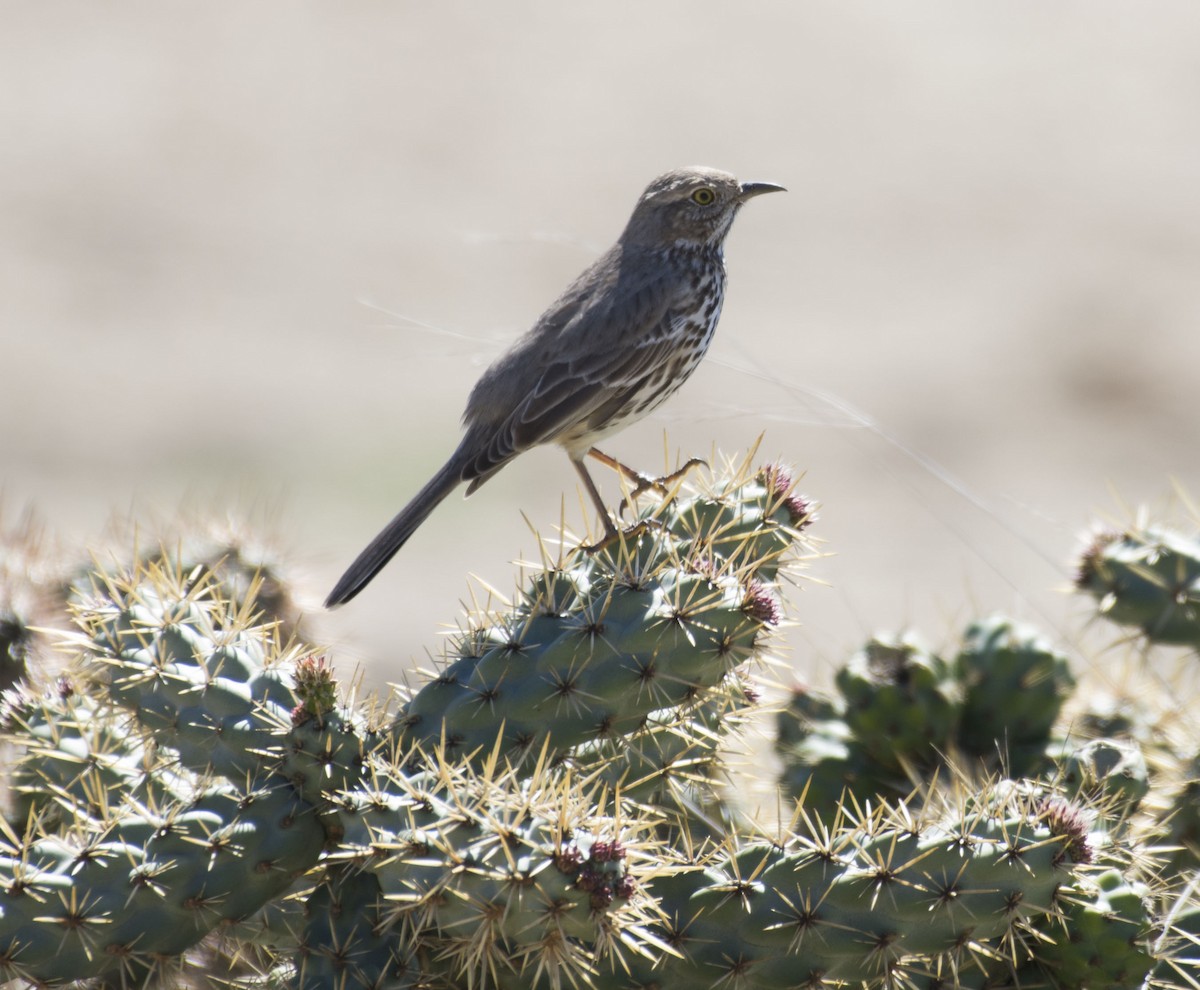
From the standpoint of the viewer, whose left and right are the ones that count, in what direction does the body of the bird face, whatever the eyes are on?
facing to the right of the viewer
